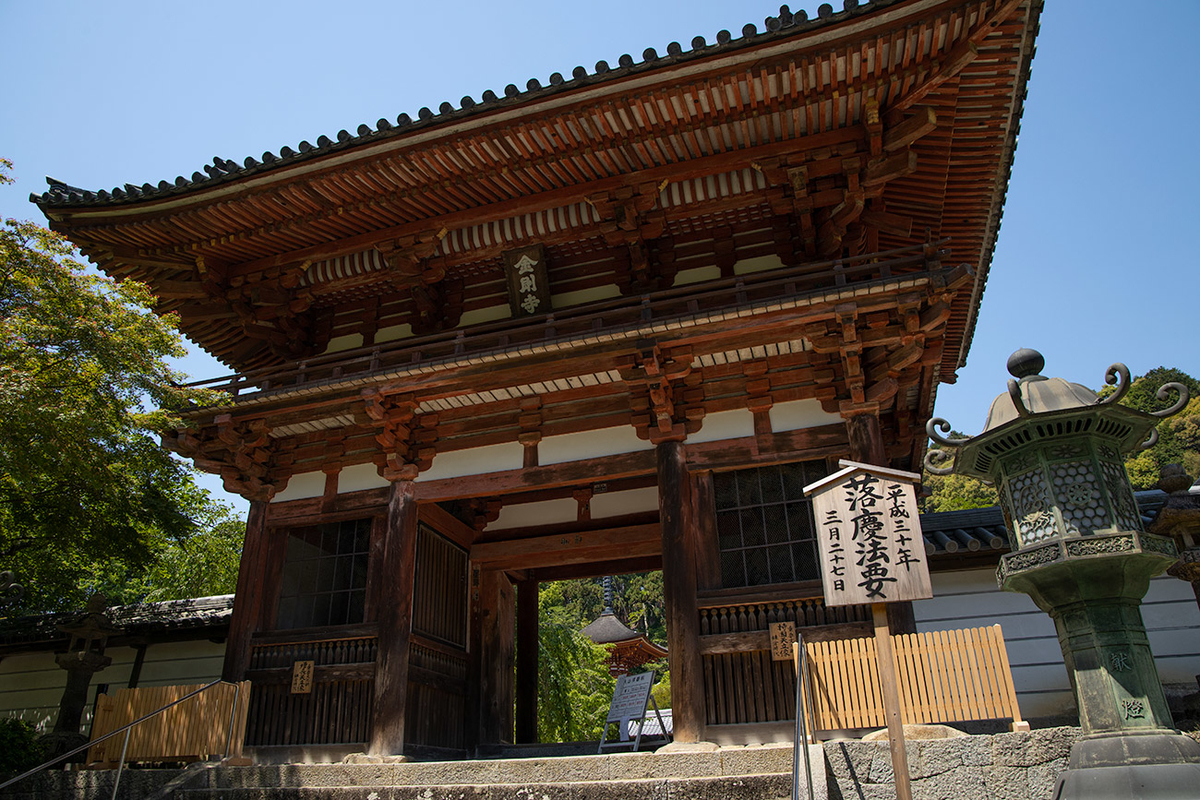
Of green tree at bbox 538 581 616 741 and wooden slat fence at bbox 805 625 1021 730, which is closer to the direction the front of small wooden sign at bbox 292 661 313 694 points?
the wooden slat fence

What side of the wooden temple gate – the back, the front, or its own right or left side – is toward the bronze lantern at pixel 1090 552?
front

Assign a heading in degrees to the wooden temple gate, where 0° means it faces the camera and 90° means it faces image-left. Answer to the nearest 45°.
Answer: approximately 45°

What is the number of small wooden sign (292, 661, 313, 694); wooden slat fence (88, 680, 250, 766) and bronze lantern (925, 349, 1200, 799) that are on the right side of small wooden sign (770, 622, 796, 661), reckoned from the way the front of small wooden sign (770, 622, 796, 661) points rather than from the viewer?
2

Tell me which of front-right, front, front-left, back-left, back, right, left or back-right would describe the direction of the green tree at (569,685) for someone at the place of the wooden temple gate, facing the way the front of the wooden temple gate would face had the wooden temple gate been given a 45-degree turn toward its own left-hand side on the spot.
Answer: back

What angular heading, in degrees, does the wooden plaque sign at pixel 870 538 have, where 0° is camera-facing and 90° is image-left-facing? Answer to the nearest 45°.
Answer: approximately 0°

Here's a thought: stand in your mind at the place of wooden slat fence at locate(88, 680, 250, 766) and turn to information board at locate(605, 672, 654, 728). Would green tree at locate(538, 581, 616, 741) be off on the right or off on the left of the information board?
left

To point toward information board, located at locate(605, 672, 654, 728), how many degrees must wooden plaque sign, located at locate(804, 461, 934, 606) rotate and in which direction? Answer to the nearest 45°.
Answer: approximately 135° to its right

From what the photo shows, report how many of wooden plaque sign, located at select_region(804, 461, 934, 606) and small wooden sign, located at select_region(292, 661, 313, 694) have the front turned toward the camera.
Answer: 2

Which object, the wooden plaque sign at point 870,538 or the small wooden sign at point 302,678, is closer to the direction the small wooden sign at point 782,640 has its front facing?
the wooden plaque sign

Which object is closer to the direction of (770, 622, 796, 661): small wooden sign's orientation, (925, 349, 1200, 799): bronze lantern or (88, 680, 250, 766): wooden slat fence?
the bronze lantern

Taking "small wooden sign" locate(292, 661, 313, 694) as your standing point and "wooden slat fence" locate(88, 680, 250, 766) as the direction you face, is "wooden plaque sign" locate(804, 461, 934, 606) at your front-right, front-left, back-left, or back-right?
back-left
